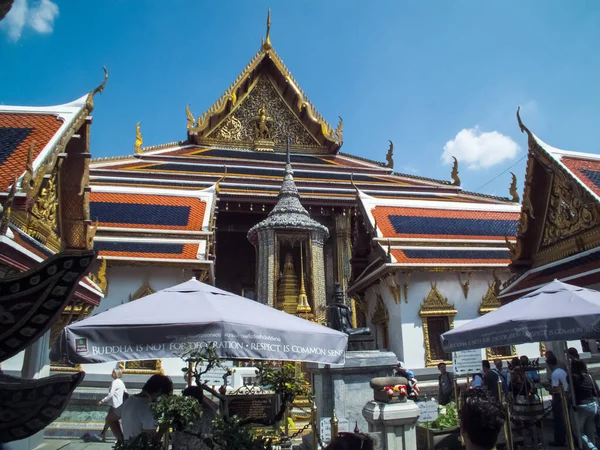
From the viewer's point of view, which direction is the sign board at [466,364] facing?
toward the camera

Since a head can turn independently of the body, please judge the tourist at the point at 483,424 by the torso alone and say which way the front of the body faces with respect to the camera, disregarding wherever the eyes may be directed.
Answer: away from the camera

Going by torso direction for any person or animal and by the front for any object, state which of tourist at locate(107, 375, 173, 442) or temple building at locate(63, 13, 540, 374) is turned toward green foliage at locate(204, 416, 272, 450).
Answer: the temple building

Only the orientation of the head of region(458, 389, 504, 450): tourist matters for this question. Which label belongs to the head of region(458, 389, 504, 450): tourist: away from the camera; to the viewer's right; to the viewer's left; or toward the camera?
away from the camera

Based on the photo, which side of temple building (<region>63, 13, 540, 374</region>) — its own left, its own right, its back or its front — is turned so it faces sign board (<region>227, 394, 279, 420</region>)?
front

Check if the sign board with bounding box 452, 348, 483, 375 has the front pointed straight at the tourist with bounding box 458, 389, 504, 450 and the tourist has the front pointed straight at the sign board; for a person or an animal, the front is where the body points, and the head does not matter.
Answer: yes

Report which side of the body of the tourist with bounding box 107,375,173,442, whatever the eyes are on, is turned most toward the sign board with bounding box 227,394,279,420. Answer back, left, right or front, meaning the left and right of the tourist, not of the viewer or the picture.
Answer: front

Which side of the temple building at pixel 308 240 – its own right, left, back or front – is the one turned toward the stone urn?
front

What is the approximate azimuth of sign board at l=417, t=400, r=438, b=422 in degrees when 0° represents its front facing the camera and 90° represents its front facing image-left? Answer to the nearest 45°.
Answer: approximately 0°

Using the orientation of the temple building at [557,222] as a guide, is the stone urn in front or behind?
in front

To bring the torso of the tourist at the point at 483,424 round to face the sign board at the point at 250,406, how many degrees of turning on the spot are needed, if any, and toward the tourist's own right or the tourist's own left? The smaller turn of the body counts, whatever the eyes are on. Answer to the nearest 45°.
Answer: approximately 45° to the tourist's own left

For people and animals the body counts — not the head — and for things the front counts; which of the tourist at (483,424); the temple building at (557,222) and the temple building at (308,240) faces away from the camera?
the tourist

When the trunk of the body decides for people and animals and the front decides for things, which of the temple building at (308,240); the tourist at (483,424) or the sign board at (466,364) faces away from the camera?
the tourist

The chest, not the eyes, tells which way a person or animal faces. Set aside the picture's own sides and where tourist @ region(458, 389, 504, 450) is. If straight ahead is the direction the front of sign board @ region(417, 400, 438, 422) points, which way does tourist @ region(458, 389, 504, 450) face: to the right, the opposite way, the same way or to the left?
the opposite way

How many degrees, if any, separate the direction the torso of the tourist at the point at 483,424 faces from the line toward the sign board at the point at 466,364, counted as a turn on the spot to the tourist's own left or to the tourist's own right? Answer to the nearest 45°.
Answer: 0° — they already face it

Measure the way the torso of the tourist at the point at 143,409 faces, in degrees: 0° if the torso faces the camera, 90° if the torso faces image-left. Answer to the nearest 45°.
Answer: approximately 225°
